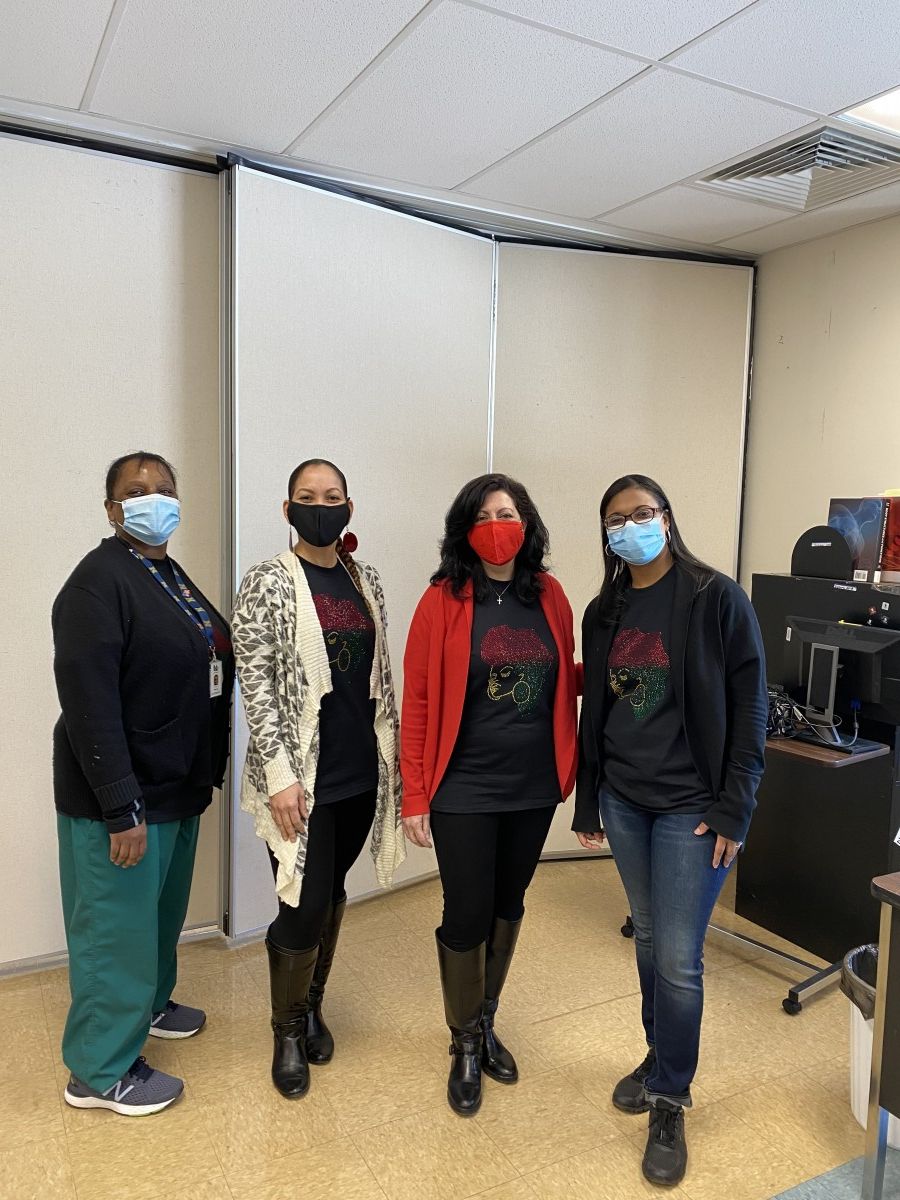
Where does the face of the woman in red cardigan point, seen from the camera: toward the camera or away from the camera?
toward the camera

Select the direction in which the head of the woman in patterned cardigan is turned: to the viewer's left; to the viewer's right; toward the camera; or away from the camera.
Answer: toward the camera

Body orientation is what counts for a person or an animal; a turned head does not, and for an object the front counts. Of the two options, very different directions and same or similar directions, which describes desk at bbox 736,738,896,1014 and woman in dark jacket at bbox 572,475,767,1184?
very different directions

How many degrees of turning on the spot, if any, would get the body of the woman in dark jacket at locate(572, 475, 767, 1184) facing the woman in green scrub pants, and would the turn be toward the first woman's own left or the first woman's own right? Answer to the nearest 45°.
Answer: approximately 45° to the first woman's own right

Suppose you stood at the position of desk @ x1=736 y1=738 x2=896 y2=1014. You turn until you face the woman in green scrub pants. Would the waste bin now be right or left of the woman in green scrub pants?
left

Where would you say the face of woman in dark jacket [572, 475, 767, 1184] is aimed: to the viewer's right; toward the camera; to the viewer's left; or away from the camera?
toward the camera

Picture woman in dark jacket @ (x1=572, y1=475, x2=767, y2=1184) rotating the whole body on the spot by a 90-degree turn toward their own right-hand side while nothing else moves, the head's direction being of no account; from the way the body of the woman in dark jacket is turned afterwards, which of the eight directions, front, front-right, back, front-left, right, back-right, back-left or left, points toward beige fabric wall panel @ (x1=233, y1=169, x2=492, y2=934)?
front
